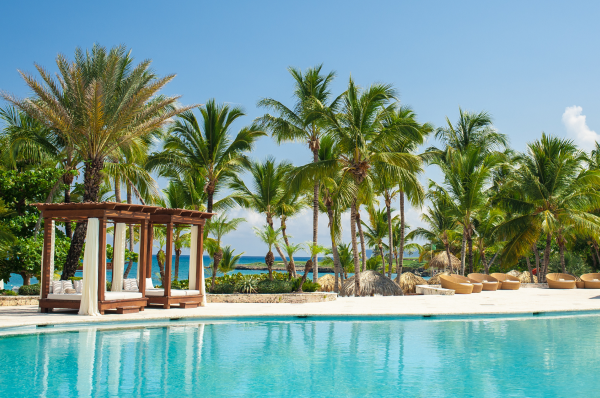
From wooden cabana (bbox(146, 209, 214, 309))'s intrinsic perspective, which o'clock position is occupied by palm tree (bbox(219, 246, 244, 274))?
The palm tree is roughly at 8 o'clock from the wooden cabana.

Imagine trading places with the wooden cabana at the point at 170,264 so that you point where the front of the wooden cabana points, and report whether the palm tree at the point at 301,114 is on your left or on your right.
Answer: on your left

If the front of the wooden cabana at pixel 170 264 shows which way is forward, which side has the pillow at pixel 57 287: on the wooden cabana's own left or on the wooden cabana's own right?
on the wooden cabana's own right

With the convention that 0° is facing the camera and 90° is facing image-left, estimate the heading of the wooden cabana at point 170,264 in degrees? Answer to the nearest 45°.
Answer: approximately 315°

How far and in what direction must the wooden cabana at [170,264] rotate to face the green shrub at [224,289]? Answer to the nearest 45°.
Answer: approximately 90° to its left

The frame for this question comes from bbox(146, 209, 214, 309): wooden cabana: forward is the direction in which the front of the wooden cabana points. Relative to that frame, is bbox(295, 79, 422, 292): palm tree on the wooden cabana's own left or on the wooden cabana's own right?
on the wooden cabana's own left

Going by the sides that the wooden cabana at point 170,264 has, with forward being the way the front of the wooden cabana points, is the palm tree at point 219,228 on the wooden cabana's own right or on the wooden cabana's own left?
on the wooden cabana's own left

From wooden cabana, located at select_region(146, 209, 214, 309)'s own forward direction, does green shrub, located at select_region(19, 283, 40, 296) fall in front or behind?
behind

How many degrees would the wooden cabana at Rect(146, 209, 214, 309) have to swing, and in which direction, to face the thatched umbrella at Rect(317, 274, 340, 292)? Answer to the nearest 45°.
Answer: approximately 90° to its left

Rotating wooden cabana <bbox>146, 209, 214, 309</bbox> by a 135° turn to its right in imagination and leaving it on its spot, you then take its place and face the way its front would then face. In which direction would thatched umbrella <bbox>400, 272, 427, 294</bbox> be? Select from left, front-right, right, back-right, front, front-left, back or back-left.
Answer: back-right
